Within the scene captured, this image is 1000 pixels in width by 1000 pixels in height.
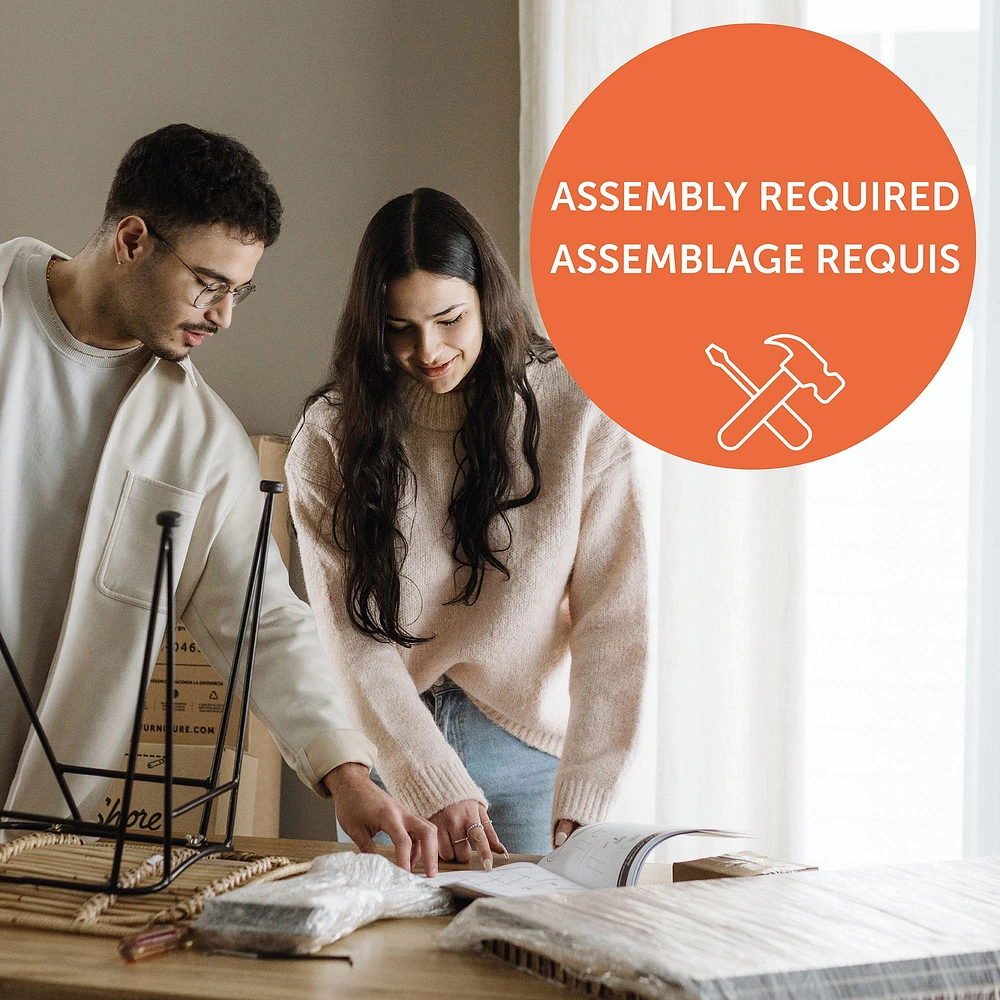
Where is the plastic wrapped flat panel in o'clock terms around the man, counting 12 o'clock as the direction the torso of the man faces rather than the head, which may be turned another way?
The plastic wrapped flat panel is roughly at 11 o'clock from the man.

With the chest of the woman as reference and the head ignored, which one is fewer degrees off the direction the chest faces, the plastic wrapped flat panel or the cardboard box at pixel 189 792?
the plastic wrapped flat panel

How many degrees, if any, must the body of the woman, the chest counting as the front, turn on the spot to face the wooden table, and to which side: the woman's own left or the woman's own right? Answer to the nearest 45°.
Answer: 0° — they already face it

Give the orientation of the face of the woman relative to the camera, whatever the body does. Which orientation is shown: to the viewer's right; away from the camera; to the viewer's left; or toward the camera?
toward the camera

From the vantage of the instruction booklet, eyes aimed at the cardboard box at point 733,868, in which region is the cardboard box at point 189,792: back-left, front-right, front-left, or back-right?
back-left

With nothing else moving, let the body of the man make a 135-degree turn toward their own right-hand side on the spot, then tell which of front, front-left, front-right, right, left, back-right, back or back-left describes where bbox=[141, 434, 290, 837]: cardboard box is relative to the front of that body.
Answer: front-right

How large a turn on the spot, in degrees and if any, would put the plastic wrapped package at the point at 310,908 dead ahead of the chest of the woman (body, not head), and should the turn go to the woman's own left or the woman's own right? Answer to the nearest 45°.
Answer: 0° — they already face it

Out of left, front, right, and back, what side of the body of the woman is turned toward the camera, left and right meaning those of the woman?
front

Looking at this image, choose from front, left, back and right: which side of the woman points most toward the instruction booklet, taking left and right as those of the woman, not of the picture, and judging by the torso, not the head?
front

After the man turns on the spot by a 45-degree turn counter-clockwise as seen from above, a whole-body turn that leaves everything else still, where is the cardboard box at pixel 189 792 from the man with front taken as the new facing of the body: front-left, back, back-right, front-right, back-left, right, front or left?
back-left

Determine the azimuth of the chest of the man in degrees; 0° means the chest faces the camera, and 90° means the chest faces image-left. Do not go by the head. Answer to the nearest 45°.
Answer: approximately 0°
